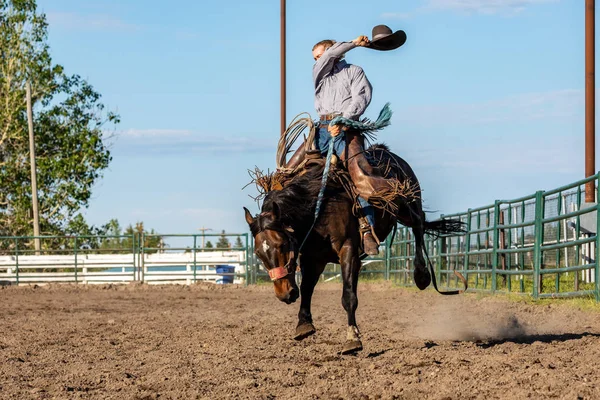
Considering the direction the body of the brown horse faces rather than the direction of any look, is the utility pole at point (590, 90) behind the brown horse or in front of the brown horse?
behind

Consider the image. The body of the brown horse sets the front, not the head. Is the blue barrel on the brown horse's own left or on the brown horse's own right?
on the brown horse's own right

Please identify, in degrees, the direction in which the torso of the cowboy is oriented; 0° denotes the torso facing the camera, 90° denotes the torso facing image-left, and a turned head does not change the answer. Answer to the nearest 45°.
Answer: approximately 45°

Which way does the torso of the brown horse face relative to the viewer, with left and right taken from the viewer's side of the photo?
facing the viewer and to the left of the viewer

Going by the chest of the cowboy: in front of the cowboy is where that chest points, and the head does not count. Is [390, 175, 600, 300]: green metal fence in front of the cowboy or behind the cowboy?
behind

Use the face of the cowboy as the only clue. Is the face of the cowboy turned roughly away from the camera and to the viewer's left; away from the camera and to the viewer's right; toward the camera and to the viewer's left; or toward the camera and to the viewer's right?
toward the camera and to the viewer's left

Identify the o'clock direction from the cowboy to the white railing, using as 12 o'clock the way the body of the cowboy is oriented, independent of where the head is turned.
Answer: The white railing is roughly at 4 o'clock from the cowboy.
